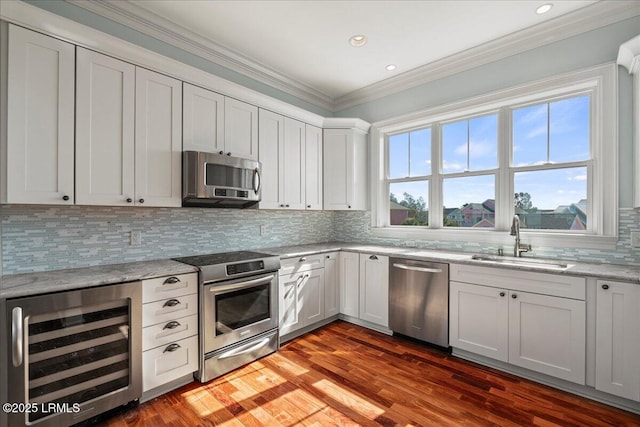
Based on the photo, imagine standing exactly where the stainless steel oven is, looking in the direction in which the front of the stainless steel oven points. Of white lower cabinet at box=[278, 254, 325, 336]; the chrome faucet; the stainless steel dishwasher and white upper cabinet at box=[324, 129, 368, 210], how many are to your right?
0

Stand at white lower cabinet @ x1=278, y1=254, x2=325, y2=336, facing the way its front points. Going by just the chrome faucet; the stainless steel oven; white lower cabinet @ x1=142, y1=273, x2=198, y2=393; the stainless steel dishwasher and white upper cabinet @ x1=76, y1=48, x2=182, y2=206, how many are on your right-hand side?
3

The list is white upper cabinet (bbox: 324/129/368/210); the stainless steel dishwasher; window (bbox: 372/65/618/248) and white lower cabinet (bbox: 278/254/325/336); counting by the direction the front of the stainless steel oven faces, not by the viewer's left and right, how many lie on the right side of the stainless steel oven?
0

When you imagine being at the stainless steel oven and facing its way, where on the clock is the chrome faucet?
The chrome faucet is roughly at 11 o'clock from the stainless steel oven.

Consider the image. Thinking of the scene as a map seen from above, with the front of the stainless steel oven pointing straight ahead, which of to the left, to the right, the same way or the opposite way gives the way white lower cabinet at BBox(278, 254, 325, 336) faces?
the same way

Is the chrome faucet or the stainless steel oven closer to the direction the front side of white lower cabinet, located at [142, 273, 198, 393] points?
the chrome faucet

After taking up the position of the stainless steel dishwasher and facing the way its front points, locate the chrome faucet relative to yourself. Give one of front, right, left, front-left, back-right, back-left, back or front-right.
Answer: back-left

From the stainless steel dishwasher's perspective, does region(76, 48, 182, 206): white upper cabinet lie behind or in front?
in front

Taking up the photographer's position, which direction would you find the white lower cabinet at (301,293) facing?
facing the viewer and to the right of the viewer

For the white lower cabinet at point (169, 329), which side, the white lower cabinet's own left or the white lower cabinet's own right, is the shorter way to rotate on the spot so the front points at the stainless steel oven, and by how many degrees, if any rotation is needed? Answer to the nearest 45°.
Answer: approximately 45° to the white lower cabinet's own left

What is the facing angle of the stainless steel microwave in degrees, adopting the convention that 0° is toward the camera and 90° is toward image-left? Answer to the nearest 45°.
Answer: approximately 315°

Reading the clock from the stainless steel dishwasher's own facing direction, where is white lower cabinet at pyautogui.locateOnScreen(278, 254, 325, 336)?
The white lower cabinet is roughly at 1 o'clock from the stainless steel dishwasher.

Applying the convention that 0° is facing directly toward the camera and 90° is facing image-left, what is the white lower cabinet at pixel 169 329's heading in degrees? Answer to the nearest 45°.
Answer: approximately 315°

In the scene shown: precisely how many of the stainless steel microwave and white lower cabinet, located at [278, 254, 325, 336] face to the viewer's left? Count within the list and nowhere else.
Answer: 0
